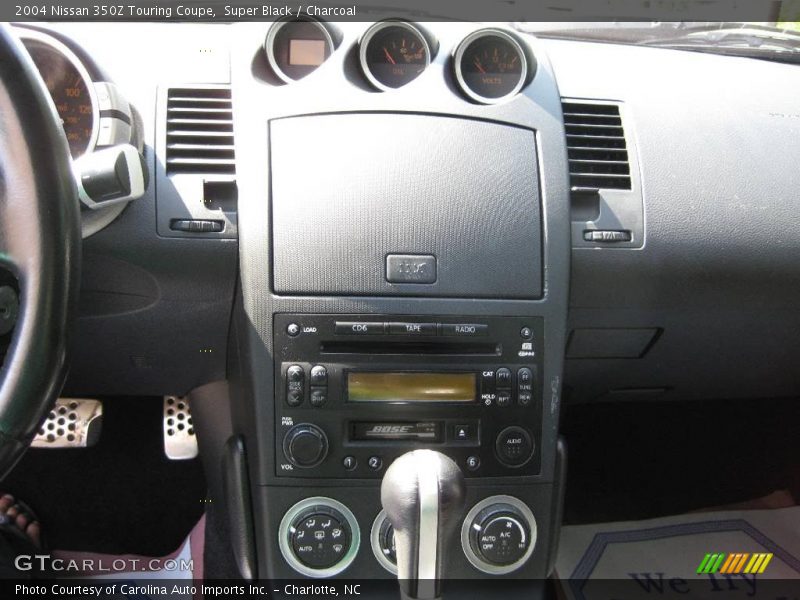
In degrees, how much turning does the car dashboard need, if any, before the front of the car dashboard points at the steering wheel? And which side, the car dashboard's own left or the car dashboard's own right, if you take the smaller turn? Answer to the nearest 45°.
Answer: approximately 45° to the car dashboard's own right

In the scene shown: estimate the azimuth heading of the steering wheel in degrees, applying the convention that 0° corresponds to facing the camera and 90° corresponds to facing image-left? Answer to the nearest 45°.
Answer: approximately 0°

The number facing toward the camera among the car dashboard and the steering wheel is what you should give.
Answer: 2
